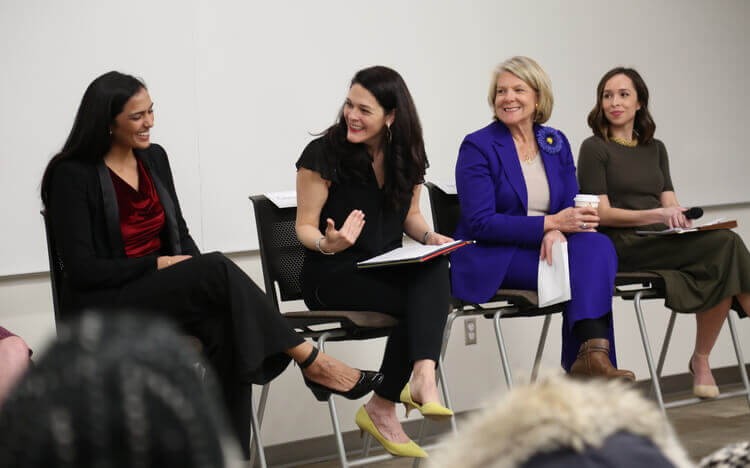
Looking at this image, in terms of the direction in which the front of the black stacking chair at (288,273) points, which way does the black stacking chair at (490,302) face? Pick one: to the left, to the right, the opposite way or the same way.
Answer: the same way

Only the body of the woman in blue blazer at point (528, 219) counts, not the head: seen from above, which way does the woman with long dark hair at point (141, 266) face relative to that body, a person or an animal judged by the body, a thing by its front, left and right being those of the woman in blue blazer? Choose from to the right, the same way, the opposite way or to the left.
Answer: the same way

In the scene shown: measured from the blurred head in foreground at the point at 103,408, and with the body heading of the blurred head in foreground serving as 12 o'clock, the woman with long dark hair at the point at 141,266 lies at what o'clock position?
The woman with long dark hair is roughly at 12 o'clock from the blurred head in foreground.

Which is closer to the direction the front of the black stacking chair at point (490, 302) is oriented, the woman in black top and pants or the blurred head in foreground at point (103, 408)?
the blurred head in foreground

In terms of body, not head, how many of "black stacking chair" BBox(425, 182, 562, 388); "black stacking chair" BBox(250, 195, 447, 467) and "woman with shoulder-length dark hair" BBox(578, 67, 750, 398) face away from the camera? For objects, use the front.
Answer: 0

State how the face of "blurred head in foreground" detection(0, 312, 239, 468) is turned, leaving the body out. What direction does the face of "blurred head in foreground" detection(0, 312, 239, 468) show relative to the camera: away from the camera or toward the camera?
away from the camera

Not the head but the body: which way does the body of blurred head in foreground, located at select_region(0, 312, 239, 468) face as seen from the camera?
away from the camera

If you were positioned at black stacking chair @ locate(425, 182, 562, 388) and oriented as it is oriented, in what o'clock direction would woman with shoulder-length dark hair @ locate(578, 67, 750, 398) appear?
The woman with shoulder-length dark hair is roughly at 9 o'clock from the black stacking chair.

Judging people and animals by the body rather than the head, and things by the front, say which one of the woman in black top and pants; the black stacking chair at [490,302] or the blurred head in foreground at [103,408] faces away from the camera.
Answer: the blurred head in foreground

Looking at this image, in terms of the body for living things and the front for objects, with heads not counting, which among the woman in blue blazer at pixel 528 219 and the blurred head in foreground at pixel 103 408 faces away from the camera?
the blurred head in foreground

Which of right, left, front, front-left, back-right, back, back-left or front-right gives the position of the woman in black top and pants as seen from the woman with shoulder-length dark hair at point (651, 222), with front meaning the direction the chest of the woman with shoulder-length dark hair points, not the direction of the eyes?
right

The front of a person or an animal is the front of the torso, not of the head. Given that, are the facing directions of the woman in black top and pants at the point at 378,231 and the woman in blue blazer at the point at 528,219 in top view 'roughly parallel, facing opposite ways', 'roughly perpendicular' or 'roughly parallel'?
roughly parallel

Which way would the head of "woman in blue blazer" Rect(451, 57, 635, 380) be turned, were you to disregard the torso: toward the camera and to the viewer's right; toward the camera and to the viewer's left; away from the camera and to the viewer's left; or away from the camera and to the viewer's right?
toward the camera and to the viewer's left

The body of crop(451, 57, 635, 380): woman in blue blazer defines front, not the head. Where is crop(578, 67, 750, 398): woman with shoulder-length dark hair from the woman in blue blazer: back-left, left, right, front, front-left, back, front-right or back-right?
left

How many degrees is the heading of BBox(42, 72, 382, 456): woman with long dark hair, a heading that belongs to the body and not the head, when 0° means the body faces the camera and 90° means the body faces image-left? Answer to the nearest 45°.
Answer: approximately 315°

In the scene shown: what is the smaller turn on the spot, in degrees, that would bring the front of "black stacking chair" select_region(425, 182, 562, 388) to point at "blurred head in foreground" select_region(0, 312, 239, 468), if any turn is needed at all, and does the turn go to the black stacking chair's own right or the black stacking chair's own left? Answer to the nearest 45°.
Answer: approximately 45° to the black stacking chair's own right

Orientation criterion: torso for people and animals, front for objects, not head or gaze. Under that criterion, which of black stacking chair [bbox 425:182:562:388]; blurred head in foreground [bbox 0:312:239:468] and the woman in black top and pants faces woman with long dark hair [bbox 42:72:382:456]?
the blurred head in foreground
